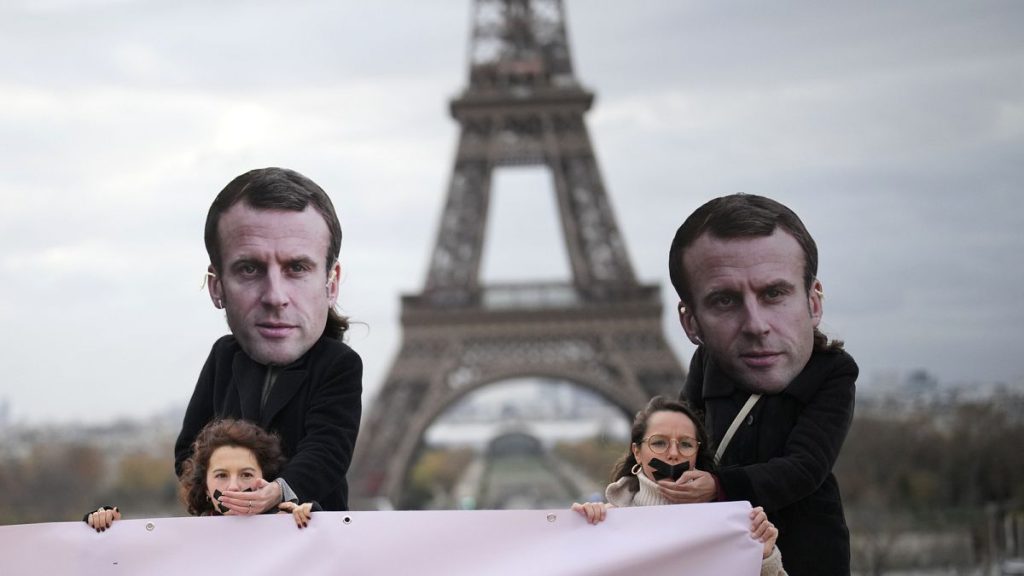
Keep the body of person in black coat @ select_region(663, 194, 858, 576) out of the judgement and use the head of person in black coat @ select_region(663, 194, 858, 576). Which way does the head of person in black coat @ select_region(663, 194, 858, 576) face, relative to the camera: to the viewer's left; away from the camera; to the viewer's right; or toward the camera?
toward the camera

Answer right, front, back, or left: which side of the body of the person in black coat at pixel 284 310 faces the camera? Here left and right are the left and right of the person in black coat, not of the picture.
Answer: front

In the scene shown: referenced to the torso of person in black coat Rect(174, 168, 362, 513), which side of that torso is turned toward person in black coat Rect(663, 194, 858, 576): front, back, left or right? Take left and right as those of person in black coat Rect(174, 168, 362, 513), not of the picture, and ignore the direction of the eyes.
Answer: left

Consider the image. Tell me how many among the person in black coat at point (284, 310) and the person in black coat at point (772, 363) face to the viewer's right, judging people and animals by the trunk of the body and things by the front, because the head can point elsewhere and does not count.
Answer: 0

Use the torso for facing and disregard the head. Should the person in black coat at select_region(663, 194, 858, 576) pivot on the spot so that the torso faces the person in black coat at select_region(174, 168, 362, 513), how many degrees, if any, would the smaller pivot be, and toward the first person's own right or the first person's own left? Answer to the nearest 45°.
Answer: approximately 45° to the first person's own right

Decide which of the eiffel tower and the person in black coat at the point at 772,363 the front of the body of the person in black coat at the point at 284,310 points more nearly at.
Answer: the person in black coat

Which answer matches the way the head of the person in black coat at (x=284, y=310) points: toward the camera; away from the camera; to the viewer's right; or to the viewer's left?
toward the camera

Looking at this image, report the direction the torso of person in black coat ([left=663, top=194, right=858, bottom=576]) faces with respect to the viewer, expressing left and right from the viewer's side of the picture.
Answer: facing the viewer and to the left of the viewer
